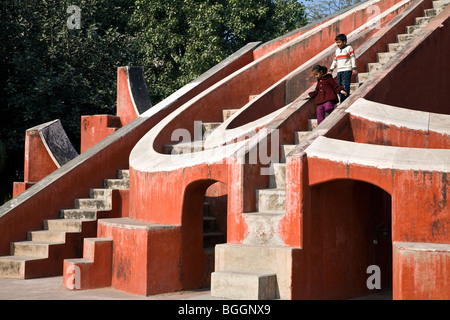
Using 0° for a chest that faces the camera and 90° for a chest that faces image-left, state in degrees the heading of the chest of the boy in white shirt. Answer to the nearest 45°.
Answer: approximately 45°
